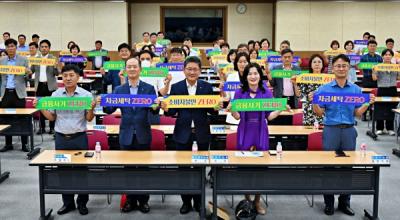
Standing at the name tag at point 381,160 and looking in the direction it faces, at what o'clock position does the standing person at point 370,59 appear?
The standing person is roughly at 6 o'clock from the name tag.

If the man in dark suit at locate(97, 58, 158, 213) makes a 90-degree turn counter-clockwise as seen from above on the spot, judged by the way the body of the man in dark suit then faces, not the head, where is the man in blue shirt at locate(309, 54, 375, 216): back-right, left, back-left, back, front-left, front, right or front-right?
front

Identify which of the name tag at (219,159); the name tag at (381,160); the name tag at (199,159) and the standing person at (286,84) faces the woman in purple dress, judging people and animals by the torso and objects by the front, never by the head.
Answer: the standing person

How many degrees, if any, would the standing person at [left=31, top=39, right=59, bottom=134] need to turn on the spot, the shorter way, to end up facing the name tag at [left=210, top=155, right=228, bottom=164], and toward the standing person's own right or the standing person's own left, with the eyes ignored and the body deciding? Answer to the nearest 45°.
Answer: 0° — they already face it

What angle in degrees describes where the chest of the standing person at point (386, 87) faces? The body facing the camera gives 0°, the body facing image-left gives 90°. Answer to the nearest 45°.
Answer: approximately 0°

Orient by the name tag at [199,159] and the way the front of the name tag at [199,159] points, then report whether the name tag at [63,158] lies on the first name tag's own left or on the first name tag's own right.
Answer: on the first name tag's own right
